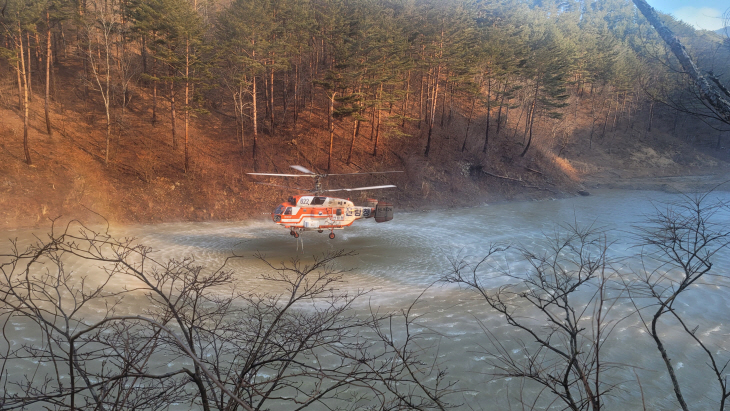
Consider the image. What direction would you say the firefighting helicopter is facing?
to the viewer's left

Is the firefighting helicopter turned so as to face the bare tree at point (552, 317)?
no

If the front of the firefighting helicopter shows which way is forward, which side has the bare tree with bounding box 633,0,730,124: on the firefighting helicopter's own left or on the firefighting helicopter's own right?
on the firefighting helicopter's own left

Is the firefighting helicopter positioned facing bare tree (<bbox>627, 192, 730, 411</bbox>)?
no
